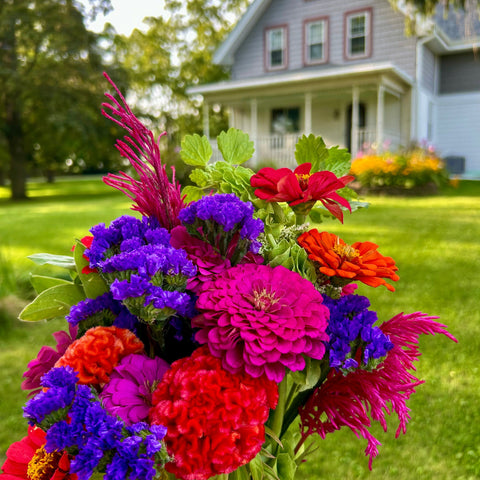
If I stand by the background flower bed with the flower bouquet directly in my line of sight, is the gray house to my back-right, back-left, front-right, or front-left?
back-right

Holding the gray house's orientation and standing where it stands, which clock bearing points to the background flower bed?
The background flower bed is roughly at 10 o'clock from the gray house.

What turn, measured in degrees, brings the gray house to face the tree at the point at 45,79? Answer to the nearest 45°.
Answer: approximately 45° to its right

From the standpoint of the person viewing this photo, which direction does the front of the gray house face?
facing the viewer and to the left of the viewer

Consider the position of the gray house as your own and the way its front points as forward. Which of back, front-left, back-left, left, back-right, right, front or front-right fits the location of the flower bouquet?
front-left
